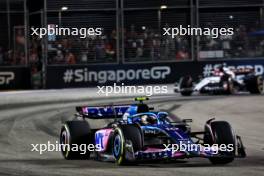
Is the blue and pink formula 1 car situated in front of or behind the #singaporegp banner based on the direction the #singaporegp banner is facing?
in front

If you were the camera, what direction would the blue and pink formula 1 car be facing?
facing the viewer and to the right of the viewer

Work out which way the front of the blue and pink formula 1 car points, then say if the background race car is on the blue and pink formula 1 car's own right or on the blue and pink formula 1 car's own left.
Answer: on the blue and pink formula 1 car's own left

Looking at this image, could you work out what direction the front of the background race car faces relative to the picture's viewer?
facing the viewer and to the left of the viewer

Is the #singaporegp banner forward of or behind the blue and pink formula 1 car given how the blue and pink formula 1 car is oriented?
behind

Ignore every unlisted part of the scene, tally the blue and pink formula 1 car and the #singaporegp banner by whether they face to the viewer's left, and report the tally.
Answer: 0

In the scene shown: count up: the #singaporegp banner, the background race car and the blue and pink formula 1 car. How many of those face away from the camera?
0

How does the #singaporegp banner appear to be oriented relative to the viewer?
toward the camera
